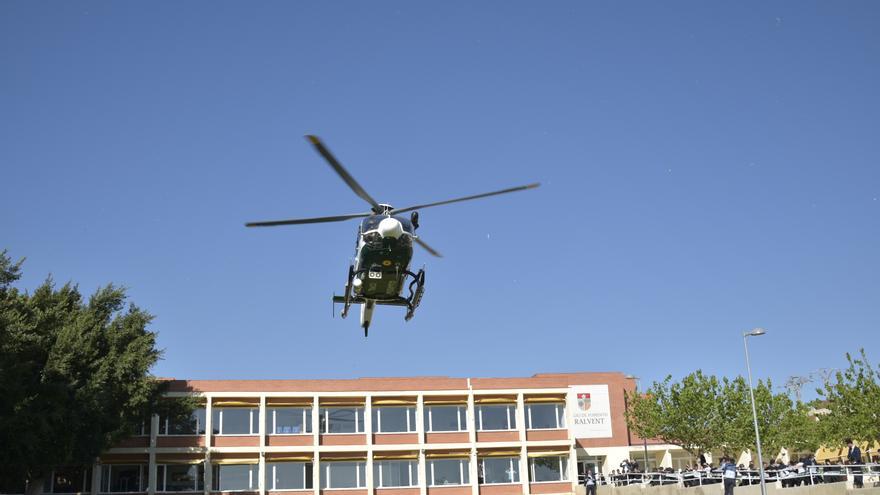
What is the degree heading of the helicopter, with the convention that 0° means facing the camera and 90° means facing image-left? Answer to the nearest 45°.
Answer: approximately 0°

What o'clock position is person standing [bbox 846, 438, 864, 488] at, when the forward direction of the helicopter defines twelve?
The person standing is roughly at 8 o'clock from the helicopter.

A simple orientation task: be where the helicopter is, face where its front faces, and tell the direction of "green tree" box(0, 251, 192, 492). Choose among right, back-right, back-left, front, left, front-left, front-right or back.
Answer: back-right

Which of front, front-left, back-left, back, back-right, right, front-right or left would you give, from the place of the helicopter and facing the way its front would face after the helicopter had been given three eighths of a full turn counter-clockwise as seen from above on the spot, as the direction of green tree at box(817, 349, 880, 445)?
front
